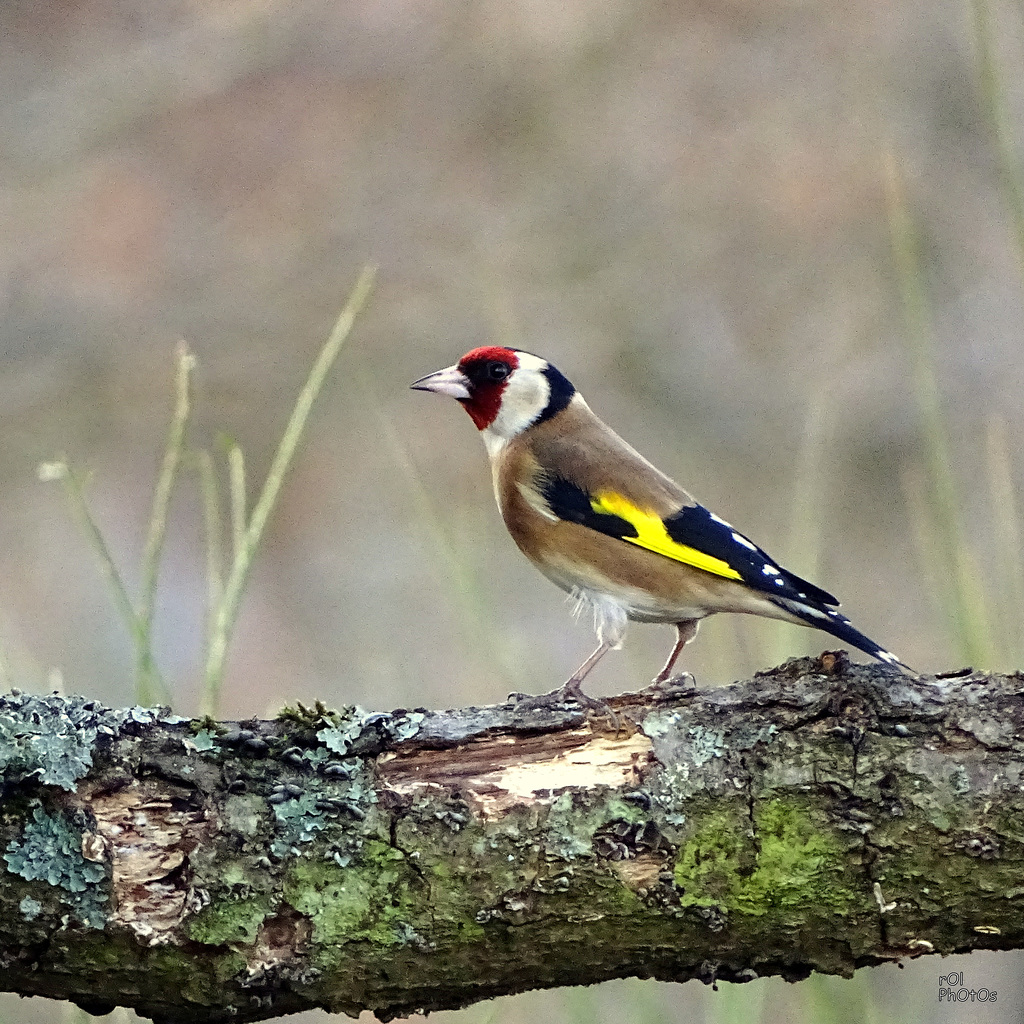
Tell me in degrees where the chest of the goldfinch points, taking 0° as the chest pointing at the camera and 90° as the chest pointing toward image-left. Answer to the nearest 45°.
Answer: approximately 90°
